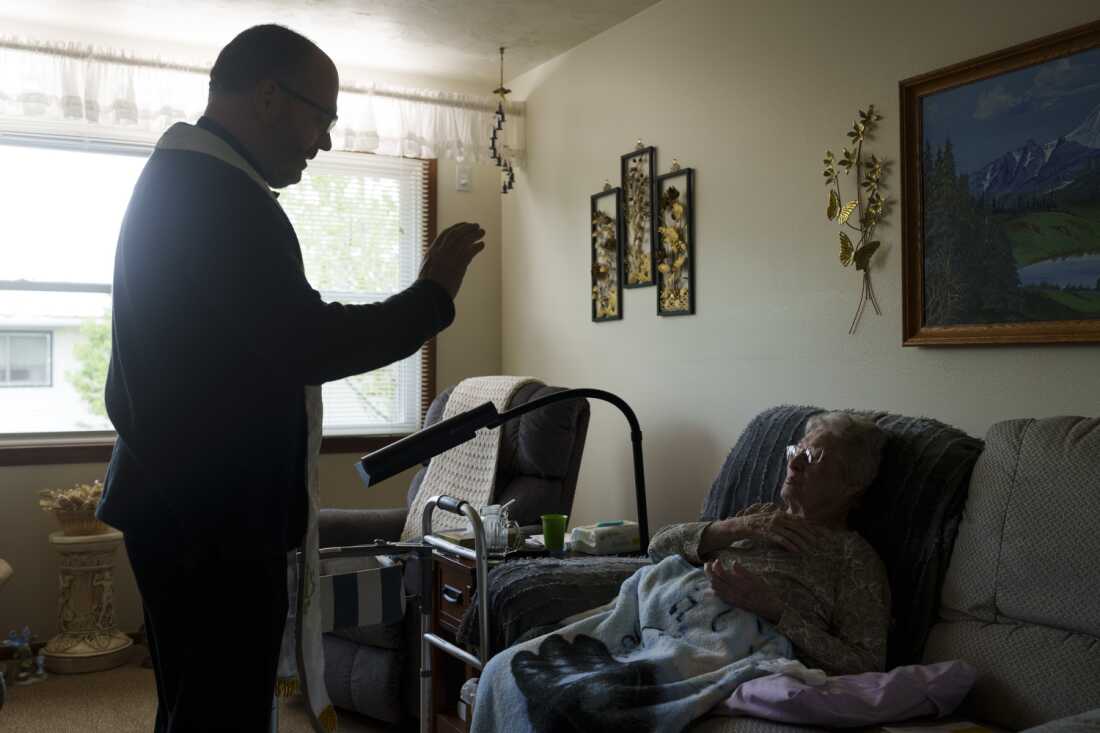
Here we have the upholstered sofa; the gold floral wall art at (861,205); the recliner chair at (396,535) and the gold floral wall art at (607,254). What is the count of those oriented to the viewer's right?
0

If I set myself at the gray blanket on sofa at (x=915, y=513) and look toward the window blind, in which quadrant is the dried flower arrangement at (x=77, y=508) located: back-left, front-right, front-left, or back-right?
front-left

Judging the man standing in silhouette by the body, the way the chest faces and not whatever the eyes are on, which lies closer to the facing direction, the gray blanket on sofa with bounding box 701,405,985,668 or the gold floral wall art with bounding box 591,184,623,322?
the gray blanket on sofa

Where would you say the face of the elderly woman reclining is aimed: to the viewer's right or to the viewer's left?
to the viewer's left

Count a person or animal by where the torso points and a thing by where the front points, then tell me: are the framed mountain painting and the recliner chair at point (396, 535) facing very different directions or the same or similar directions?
same or similar directions

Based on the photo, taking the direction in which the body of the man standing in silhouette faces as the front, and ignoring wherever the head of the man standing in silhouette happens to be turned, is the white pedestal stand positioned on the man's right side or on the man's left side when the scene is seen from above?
on the man's left side

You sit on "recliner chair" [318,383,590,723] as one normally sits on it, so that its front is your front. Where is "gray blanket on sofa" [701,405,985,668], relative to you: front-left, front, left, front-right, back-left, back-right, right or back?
left

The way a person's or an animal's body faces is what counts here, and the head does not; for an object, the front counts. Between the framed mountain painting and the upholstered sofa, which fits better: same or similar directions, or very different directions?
same or similar directions

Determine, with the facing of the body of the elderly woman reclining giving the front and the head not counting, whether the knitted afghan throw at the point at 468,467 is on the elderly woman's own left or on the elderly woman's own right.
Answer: on the elderly woman's own right

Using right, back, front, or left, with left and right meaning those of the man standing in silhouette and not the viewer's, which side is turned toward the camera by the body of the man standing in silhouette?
right

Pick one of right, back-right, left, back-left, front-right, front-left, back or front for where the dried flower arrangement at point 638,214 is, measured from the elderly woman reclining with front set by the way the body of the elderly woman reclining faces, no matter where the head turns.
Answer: back-right

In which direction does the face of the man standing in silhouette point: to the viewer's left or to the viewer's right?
to the viewer's right

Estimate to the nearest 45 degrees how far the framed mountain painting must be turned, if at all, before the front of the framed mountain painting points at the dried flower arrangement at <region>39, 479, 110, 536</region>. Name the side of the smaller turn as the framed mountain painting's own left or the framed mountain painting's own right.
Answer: approximately 45° to the framed mountain painting's own right

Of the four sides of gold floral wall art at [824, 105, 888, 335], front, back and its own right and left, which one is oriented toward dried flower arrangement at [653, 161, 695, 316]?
right

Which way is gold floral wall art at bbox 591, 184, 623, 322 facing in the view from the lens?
facing the viewer and to the left of the viewer

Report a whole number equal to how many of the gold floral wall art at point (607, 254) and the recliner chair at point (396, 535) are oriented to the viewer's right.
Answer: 0
